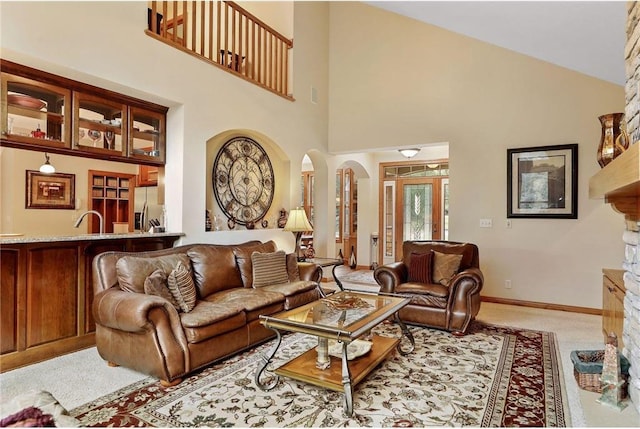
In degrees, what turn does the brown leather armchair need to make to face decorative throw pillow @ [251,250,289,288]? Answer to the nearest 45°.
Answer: approximately 45° to its right

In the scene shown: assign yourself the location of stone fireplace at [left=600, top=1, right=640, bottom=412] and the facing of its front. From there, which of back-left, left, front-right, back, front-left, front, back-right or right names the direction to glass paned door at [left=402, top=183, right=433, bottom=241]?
front-right

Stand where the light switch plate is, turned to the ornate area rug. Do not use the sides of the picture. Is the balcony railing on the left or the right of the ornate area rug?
right

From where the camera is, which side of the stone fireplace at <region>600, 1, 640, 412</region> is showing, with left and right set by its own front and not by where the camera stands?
left

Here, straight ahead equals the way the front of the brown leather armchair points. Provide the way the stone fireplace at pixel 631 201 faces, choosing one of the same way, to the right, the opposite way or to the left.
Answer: to the right

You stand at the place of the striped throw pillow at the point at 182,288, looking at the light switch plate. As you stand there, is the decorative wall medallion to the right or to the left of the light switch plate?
left

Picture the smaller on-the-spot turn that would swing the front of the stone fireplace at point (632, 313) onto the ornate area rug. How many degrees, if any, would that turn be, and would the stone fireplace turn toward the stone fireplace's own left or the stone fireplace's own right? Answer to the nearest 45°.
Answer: approximately 45° to the stone fireplace's own left

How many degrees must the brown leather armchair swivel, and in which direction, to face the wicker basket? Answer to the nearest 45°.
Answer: approximately 90° to its left

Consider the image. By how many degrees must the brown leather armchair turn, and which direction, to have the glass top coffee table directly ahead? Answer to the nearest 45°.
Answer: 0° — it already faces it

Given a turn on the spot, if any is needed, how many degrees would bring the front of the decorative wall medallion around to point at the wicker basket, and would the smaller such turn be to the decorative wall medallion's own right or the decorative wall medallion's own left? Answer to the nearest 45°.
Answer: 0° — it already faces it
